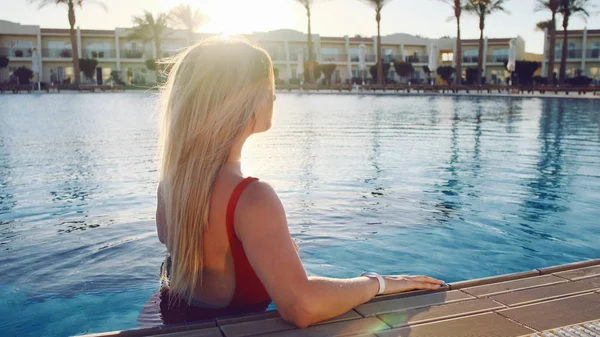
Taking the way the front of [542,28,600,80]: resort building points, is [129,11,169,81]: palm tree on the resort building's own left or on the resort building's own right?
on the resort building's own right

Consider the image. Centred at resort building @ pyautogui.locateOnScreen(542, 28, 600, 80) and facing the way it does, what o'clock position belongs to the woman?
The woman is roughly at 12 o'clock from the resort building.

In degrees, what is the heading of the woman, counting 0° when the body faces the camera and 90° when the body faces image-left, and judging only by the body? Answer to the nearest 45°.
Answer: approximately 225°

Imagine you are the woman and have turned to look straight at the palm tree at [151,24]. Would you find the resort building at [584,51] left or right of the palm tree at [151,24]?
right

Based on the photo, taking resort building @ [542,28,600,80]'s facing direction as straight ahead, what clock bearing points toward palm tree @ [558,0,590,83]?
The palm tree is roughly at 12 o'clock from the resort building.

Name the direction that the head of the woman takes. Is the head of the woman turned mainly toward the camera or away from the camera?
away from the camera

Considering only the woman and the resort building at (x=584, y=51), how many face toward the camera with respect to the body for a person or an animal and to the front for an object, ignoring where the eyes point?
1

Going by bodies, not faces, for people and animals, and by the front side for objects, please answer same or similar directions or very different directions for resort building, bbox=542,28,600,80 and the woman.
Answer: very different directions

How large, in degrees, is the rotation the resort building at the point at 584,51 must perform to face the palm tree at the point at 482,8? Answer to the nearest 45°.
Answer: approximately 45° to its right

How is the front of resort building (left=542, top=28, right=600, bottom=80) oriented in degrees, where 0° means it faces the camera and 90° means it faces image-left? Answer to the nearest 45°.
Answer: approximately 0°
